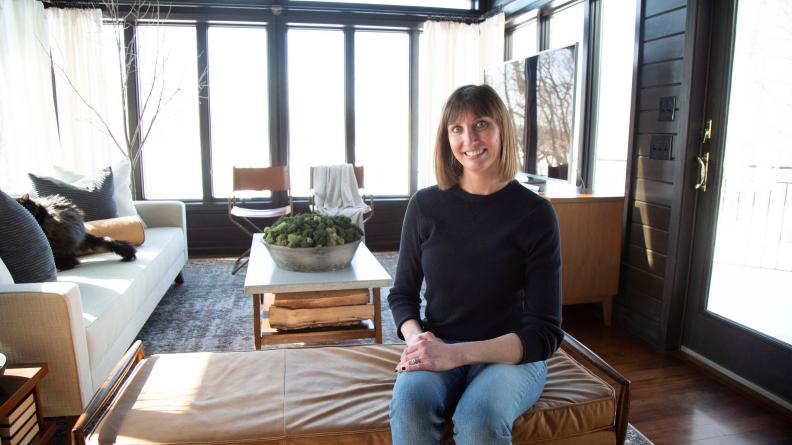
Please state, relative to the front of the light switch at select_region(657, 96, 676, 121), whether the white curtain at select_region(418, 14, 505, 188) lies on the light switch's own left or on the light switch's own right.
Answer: on the light switch's own right

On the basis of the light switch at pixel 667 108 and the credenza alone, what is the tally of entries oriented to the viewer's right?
0

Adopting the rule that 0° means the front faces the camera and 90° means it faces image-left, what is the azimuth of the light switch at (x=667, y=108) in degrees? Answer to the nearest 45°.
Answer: approximately 45°

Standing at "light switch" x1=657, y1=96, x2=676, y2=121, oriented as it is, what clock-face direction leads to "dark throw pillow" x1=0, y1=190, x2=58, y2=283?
The dark throw pillow is roughly at 12 o'clock from the light switch.

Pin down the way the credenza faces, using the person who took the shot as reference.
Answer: facing to the left of the viewer

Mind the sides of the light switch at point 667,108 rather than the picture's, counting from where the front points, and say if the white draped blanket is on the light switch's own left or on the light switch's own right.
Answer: on the light switch's own right

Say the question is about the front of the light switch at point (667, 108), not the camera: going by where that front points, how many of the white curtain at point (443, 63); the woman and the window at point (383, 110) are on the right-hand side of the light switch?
2

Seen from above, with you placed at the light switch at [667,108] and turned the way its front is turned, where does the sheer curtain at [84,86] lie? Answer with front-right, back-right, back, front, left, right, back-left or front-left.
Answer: front-right

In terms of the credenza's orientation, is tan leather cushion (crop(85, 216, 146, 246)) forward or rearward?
forward

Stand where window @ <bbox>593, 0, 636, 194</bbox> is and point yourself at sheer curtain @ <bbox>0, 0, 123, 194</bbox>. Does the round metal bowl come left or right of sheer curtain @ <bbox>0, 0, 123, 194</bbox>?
left

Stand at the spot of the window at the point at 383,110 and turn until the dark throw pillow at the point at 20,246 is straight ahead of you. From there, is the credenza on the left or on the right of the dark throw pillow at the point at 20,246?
left

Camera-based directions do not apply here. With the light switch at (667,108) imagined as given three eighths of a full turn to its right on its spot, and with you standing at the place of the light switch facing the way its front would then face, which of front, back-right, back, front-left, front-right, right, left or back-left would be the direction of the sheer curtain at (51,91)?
left

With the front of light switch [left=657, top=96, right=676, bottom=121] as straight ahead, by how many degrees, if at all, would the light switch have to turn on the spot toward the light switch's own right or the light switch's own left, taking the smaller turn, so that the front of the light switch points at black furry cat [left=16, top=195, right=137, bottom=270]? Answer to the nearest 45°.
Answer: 0° — it already faces it

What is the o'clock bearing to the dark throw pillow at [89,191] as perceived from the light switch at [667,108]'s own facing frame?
The dark throw pillow is roughly at 1 o'clock from the light switch.

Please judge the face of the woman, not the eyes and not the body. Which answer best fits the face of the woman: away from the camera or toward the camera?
toward the camera

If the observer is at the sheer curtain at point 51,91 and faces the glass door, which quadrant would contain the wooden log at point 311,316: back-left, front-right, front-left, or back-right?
front-right
